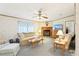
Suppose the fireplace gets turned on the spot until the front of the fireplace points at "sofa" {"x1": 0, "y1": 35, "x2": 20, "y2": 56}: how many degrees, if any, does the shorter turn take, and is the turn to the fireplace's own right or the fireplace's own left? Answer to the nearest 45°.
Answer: approximately 90° to the fireplace's own right

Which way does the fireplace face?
toward the camera

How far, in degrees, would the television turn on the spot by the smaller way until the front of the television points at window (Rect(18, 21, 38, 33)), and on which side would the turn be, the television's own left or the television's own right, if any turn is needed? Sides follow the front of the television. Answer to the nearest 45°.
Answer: approximately 45° to the television's own right

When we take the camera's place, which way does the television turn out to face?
facing the viewer and to the left of the viewer

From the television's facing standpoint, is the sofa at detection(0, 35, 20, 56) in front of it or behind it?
in front
